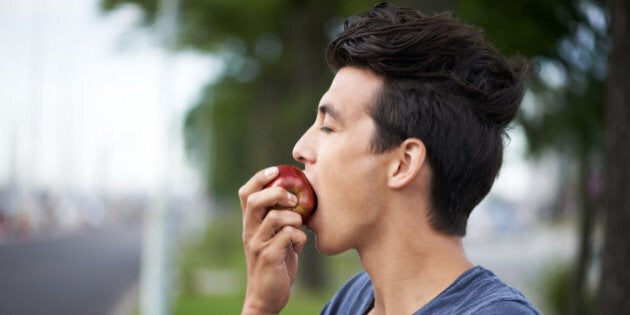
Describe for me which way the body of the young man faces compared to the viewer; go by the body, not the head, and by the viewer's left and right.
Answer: facing to the left of the viewer

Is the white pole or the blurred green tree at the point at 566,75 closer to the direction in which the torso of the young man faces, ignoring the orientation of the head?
the white pole

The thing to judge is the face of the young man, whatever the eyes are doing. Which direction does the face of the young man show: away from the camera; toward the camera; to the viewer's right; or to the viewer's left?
to the viewer's left

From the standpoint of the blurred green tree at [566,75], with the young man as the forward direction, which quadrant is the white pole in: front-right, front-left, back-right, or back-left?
back-right

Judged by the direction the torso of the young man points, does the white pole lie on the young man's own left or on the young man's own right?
on the young man's own right

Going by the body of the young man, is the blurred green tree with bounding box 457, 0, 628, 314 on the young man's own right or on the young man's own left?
on the young man's own right
